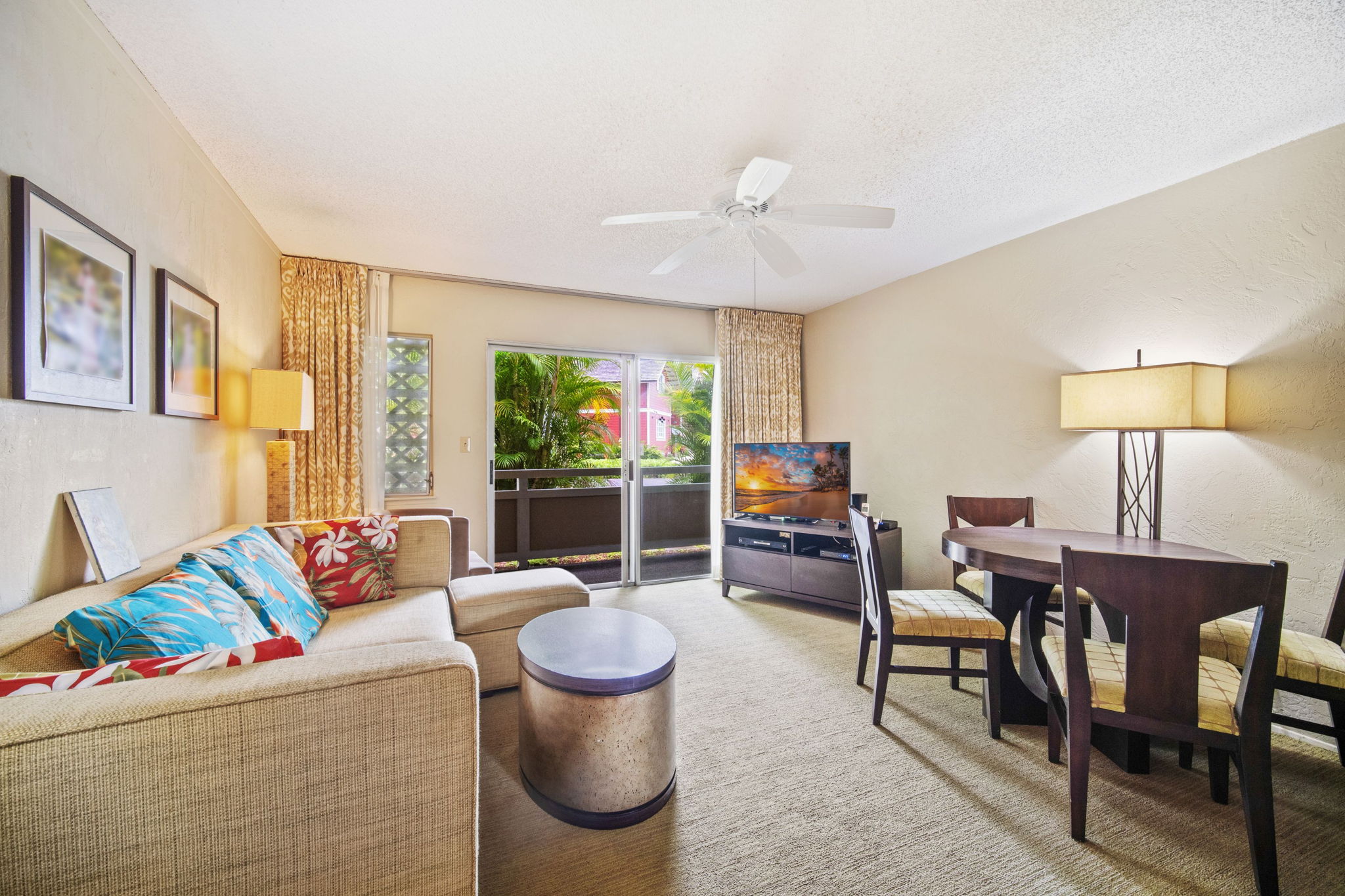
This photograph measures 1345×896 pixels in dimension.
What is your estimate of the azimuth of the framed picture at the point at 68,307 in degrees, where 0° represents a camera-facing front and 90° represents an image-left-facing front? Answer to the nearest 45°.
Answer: approximately 315°

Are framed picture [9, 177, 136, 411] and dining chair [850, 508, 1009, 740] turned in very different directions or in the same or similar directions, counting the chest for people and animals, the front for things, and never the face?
same or similar directions

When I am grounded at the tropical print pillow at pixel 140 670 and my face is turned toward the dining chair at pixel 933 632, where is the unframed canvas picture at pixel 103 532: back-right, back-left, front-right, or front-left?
back-left

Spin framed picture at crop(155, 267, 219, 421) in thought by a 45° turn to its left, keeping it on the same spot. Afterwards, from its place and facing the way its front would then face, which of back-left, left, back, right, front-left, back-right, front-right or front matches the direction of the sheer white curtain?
front-left

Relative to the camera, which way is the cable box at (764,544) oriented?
toward the camera

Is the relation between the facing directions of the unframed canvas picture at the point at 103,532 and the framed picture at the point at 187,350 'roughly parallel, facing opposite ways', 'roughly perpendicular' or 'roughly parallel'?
roughly parallel

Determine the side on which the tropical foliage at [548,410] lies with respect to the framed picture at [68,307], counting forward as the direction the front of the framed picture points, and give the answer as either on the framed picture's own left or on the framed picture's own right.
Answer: on the framed picture's own left

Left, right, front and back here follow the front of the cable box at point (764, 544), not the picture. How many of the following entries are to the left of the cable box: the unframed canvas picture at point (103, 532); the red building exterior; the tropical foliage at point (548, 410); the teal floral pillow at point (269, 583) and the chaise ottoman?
0

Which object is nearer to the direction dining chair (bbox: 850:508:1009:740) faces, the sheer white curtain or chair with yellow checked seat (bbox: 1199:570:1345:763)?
the chair with yellow checked seat

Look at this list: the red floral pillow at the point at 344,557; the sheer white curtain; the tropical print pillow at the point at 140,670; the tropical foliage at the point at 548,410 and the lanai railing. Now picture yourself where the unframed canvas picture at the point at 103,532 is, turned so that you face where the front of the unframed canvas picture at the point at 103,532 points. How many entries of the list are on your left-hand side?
4

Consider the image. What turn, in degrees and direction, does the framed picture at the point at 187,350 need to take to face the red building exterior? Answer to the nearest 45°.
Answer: approximately 45° to its left

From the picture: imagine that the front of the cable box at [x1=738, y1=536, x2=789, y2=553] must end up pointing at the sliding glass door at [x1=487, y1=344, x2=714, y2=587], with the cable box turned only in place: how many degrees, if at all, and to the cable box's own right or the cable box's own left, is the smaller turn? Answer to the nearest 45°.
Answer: approximately 90° to the cable box's own right

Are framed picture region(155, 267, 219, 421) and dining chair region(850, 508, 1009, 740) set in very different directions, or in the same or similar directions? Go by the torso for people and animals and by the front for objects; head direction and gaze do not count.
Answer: same or similar directions

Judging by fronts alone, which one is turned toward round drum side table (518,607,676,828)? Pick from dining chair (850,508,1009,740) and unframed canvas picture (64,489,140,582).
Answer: the unframed canvas picture

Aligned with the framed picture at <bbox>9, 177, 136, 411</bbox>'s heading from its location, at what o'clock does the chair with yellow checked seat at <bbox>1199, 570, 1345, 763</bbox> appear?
The chair with yellow checked seat is roughly at 12 o'clock from the framed picture.

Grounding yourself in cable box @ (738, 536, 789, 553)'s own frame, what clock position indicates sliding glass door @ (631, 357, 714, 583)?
The sliding glass door is roughly at 4 o'clock from the cable box.

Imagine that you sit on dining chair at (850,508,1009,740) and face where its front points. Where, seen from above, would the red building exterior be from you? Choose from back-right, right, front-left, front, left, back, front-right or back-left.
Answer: back-left

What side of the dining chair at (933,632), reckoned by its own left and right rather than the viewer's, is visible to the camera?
right

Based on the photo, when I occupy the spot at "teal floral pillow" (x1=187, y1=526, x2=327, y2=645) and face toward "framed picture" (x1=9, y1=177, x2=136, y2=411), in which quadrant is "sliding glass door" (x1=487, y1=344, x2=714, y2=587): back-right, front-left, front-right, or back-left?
back-right

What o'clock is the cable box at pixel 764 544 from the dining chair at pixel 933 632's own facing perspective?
The cable box is roughly at 8 o'clock from the dining chair.

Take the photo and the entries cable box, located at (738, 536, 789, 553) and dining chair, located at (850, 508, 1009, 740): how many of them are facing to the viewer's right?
1

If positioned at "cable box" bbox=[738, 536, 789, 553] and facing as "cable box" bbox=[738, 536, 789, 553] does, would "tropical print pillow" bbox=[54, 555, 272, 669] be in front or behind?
in front

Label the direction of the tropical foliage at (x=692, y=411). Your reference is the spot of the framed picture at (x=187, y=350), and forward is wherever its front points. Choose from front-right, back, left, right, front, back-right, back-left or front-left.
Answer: front-left

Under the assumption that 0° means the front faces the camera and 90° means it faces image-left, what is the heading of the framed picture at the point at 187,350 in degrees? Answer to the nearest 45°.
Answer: approximately 315°
